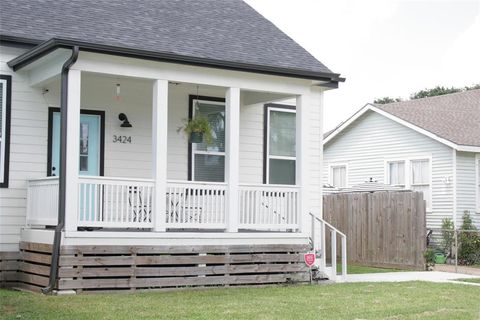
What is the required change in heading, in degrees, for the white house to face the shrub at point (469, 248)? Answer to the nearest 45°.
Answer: approximately 90° to its left

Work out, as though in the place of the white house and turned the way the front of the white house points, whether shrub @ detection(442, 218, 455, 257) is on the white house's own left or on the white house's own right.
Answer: on the white house's own left

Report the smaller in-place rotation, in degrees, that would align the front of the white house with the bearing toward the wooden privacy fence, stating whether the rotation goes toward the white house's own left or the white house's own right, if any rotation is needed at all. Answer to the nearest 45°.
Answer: approximately 90° to the white house's own left

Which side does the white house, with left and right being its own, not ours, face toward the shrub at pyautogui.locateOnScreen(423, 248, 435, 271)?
left

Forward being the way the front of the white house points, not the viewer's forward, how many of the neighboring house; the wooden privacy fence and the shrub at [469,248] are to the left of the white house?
3

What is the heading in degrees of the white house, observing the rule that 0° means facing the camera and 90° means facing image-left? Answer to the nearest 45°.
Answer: approximately 315°

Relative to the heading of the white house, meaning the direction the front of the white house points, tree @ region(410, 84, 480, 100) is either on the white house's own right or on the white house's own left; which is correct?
on the white house's own left
